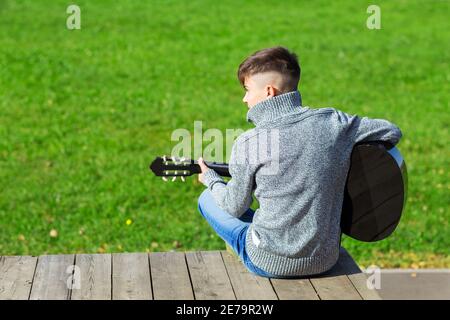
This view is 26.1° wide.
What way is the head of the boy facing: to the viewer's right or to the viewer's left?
to the viewer's left

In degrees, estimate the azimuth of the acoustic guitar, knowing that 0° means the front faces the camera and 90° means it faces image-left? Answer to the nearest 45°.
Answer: approximately 180°
